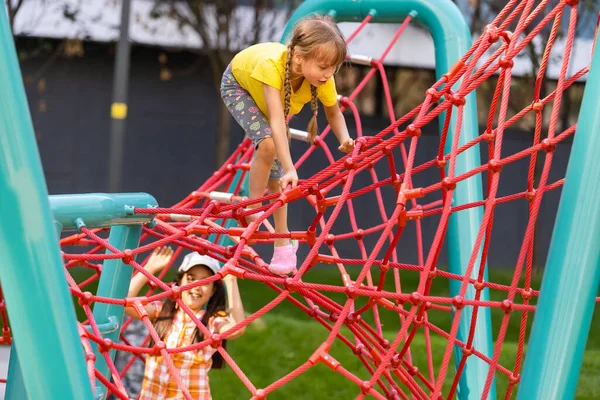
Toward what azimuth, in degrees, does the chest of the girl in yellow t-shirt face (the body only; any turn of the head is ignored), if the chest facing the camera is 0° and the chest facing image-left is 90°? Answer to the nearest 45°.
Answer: approximately 315°

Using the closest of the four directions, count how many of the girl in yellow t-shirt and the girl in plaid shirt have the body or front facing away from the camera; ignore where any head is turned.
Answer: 0

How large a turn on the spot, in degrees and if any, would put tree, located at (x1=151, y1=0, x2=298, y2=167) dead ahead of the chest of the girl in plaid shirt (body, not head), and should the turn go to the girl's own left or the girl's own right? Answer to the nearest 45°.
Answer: approximately 180°

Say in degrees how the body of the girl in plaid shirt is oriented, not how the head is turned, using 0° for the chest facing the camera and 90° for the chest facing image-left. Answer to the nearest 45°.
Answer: approximately 0°
